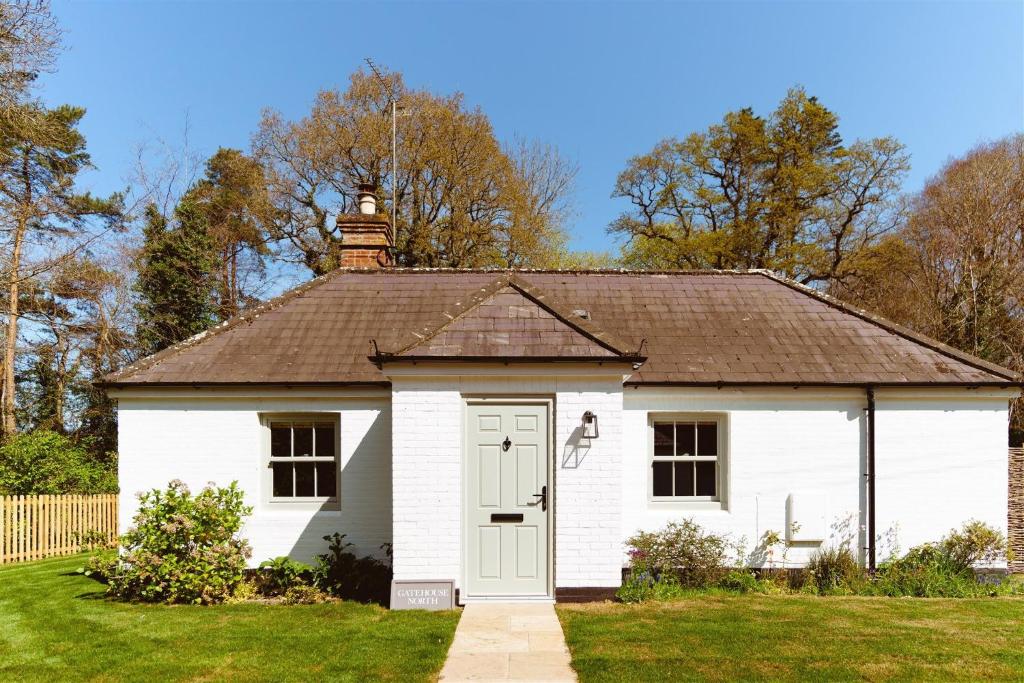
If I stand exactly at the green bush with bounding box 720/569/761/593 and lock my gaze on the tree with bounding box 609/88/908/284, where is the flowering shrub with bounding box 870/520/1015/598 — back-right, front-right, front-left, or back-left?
front-right

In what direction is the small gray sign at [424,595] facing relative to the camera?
toward the camera

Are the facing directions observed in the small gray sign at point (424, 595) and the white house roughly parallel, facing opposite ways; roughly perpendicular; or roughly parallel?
roughly parallel

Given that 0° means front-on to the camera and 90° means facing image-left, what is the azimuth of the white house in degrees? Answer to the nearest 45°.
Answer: approximately 0°

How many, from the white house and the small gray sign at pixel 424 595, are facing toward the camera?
2
